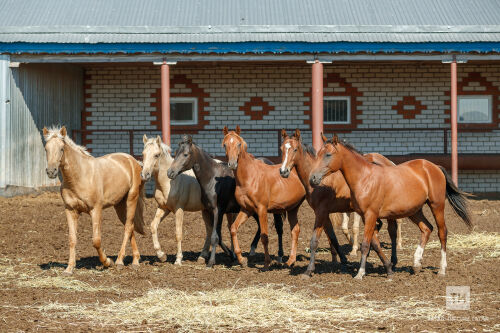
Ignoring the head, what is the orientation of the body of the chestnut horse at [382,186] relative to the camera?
to the viewer's left

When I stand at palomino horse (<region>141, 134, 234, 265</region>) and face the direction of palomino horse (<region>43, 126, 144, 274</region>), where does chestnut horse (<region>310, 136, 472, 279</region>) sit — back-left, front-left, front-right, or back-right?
back-left

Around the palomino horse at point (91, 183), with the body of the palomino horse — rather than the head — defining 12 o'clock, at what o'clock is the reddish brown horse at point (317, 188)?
The reddish brown horse is roughly at 8 o'clock from the palomino horse.

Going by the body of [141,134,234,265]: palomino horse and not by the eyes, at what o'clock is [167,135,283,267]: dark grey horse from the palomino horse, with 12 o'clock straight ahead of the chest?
The dark grey horse is roughly at 8 o'clock from the palomino horse.

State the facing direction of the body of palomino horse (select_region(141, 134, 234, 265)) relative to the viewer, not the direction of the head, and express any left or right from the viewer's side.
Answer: facing the viewer and to the left of the viewer

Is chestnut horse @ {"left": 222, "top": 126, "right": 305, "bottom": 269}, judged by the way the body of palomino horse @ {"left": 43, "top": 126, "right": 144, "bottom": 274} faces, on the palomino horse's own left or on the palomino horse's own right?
on the palomino horse's own left

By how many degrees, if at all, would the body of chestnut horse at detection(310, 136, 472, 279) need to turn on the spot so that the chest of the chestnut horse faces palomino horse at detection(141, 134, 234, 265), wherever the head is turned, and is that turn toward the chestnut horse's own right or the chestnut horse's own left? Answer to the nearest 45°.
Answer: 0° — it already faces it

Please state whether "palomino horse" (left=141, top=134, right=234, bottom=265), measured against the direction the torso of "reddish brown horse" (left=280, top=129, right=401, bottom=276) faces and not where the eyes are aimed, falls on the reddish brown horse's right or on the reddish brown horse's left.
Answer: on the reddish brown horse's right

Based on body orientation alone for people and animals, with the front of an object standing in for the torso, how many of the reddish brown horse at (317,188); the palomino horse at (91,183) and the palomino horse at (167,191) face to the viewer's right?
0

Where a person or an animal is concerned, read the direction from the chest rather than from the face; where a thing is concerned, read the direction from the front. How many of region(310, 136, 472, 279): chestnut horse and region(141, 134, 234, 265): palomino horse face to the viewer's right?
0
